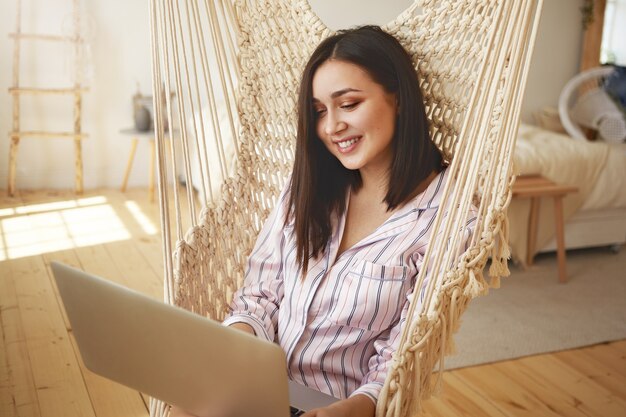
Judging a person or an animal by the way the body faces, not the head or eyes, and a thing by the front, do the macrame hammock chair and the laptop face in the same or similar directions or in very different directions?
very different directions

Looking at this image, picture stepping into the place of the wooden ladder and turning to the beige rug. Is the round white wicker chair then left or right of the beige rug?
left

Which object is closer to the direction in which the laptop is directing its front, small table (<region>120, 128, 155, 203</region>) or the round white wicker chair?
the round white wicker chair

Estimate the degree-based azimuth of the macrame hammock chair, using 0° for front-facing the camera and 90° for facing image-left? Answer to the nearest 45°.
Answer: approximately 45°

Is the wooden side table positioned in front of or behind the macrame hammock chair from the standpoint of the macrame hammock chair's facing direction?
behind

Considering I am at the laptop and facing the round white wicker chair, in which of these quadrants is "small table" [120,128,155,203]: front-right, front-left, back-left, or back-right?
front-left

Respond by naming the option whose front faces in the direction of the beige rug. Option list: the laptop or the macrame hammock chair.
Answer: the laptop

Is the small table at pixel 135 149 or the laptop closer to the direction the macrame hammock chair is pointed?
the laptop

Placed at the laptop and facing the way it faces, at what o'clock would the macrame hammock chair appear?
The macrame hammock chair is roughly at 12 o'clock from the laptop.

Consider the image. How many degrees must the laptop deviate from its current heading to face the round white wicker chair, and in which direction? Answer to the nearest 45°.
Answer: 0° — it already faces it

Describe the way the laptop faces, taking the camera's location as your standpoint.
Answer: facing away from the viewer and to the right of the viewer

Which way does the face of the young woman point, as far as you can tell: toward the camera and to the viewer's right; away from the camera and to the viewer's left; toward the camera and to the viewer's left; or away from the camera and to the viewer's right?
toward the camera and to the viewer's left

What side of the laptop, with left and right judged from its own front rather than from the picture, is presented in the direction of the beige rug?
front
